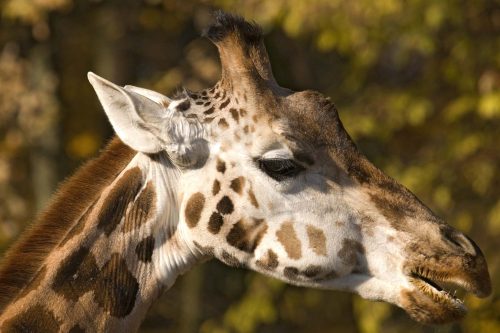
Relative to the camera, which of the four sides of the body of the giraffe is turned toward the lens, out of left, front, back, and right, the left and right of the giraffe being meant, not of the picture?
right

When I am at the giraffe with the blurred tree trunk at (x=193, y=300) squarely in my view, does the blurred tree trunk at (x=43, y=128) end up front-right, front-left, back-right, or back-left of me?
front-left
